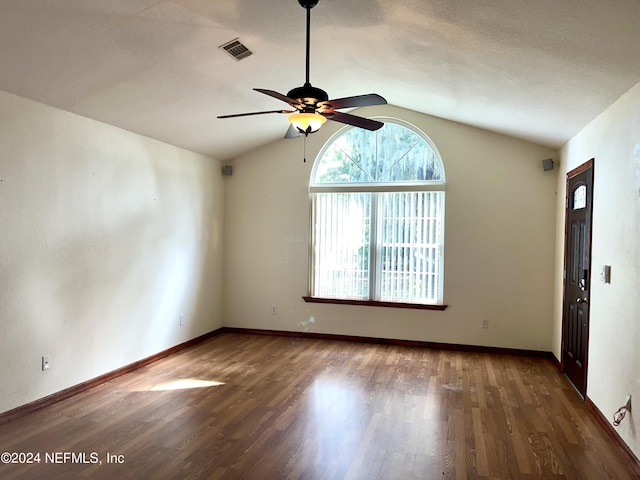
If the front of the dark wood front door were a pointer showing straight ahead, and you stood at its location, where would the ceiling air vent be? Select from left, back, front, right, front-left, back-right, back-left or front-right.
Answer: front-left

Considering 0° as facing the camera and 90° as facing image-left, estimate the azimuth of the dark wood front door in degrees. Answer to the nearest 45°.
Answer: approximately 90°

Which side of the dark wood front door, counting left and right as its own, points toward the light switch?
left

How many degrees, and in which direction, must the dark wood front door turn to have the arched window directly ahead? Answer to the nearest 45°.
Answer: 0° — it already faces it

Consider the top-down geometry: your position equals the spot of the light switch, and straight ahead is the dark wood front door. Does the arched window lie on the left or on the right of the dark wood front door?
left

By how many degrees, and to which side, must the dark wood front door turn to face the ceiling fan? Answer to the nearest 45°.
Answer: approximately 45° to its left

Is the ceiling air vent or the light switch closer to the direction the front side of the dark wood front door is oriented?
the ceiling air vent

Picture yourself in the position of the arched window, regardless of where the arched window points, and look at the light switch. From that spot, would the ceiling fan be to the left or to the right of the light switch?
right

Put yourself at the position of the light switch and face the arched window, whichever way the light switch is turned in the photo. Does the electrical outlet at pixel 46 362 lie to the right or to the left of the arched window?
left
